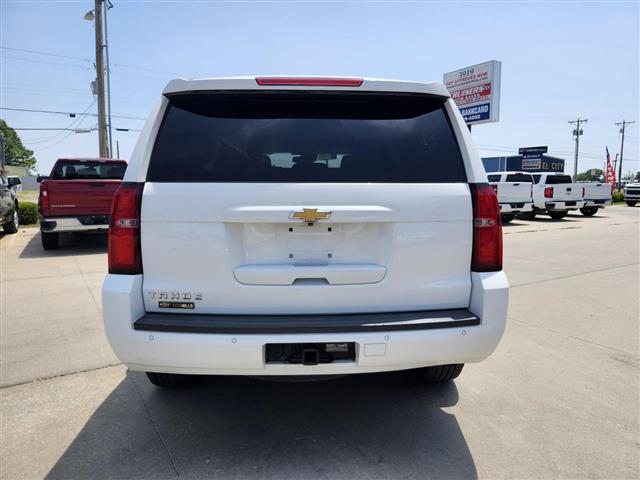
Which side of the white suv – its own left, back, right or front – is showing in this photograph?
back

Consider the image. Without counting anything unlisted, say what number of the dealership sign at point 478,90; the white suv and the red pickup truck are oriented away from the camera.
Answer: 2

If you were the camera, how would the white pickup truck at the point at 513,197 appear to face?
facing away from the viewer and to the left of the viewer

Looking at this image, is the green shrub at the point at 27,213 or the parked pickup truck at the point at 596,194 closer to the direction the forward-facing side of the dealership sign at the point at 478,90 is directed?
the green shrub

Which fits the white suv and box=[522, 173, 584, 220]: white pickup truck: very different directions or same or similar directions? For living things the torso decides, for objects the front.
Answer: same or similar directions

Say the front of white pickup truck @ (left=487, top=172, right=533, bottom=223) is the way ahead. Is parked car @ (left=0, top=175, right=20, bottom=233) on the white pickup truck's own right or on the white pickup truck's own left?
on the white pickup truck's own left

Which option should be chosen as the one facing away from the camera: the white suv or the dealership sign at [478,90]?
the white suv

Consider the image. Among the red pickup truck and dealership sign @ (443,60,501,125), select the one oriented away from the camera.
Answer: the red pickup truck

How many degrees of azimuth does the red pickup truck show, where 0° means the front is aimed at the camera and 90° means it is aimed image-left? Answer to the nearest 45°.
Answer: approximately 180°

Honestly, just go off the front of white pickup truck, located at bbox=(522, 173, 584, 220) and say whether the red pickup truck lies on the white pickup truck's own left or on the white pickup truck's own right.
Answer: on the white pickup truck's own left

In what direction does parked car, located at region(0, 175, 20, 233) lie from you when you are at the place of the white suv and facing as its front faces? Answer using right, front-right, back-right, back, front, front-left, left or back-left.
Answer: front-left

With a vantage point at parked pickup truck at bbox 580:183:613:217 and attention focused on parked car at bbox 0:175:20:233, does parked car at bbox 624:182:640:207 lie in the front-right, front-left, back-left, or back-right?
back-right

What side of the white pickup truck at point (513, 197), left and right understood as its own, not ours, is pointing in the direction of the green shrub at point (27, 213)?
left

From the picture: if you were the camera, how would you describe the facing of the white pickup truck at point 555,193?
facing away from the viewer and to the left of the viewer

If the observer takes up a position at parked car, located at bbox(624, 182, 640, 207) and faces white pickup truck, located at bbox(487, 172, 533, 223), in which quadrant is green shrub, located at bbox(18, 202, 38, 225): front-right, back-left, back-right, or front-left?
front-right

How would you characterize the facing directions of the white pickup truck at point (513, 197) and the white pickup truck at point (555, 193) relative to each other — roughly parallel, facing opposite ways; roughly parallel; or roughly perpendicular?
roughly parallel

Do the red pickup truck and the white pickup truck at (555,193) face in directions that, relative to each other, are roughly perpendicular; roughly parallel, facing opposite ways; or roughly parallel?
roughly parallel
